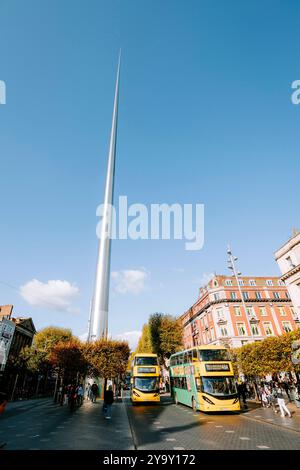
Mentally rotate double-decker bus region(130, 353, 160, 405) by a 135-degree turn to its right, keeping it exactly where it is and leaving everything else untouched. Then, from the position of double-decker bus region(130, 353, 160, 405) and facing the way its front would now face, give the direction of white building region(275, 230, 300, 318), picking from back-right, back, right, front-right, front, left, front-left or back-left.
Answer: back-right

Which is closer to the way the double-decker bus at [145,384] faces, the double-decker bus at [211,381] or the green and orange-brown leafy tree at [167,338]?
the double-decker bus

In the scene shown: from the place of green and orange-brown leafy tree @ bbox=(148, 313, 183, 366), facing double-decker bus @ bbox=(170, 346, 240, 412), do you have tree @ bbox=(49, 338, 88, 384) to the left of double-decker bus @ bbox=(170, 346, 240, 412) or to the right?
right

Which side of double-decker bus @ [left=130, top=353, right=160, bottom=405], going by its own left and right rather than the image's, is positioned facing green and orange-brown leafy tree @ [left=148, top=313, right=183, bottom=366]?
back

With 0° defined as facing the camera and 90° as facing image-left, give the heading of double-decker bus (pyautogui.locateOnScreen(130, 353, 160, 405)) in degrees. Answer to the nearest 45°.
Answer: approximately 0°

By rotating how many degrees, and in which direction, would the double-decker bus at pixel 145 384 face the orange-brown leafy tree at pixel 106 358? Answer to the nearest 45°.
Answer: approximately 135° to its right

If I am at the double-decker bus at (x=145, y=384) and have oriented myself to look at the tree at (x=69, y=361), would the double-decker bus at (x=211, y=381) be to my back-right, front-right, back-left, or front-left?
back-left

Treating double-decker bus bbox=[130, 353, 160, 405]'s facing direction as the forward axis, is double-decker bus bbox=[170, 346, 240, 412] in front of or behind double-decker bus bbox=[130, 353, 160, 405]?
in front

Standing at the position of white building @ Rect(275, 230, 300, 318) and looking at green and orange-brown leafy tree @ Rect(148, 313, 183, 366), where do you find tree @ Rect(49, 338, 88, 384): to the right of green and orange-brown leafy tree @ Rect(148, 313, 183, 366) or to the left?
left

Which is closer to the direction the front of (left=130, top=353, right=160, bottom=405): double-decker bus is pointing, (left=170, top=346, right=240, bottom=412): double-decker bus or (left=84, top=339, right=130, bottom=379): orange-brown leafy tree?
the double-decker bus
